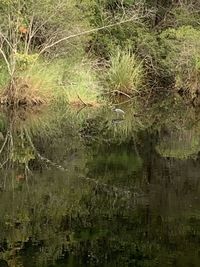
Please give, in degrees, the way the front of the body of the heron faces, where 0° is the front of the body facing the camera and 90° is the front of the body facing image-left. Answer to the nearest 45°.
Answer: approximately 90°

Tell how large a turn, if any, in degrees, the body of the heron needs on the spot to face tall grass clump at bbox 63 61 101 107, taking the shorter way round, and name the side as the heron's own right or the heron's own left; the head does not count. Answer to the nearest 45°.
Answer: approximately 45° to the heron's own right

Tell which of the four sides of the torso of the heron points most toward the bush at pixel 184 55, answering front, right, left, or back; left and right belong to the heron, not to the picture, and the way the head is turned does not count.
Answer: right

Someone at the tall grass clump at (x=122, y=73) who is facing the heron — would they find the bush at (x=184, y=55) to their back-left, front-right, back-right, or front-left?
back-left

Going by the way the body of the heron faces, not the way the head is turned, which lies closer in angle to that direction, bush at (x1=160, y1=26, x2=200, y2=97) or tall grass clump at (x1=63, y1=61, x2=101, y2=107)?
the tall grass clump
